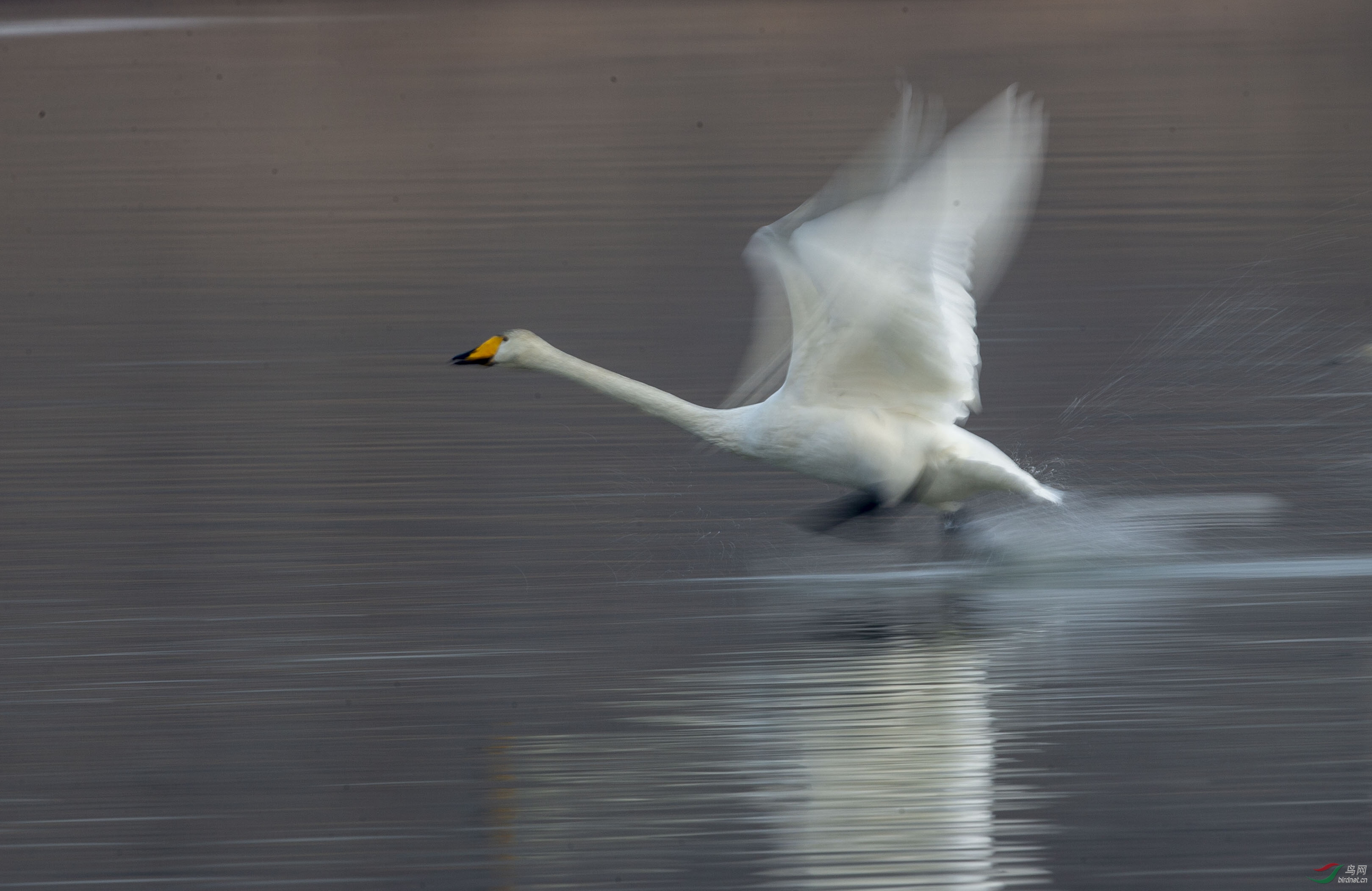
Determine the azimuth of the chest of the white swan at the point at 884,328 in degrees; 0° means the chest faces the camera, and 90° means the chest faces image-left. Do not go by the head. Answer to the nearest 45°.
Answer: approximately 90°
